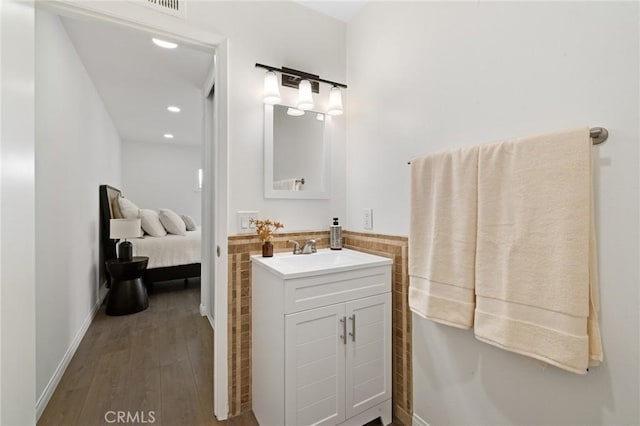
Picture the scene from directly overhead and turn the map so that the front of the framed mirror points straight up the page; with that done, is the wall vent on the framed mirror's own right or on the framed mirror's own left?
on the framed mirror's own right

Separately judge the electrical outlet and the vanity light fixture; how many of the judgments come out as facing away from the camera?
0

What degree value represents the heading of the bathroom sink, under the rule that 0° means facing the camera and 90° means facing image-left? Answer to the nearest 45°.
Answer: approximately 315°

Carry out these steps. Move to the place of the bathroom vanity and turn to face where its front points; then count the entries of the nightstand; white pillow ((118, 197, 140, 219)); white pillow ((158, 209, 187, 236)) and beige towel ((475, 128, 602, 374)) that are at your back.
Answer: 3

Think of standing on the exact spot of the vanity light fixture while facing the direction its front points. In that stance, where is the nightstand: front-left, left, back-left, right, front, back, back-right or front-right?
back

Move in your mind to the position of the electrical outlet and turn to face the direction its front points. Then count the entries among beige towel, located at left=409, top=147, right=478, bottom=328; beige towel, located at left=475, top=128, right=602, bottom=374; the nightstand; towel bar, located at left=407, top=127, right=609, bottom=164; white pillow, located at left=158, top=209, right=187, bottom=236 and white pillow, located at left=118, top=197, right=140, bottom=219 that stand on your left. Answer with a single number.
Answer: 3

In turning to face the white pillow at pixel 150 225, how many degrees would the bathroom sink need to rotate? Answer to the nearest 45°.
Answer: approximately 180°

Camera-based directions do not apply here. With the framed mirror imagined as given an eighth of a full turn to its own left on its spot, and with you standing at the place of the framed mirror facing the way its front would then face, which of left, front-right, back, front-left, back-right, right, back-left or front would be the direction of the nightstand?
back-left

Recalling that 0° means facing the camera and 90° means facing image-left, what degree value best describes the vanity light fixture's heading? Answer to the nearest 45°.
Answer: approximately 315°

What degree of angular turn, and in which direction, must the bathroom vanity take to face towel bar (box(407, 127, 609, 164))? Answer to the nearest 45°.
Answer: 0° — it already faces it

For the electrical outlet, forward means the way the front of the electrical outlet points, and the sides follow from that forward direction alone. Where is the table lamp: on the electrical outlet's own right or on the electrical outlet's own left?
on the electrical outlet's own right
